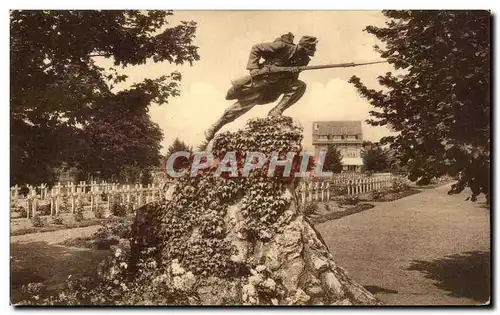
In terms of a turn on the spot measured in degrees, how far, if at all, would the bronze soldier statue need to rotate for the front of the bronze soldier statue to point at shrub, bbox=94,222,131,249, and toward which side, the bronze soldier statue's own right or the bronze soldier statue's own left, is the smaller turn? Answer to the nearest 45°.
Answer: approximately 135° to the bronze soldier statue's own left

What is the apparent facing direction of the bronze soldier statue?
to the viewer's right

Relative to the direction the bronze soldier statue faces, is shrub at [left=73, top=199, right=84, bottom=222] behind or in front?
behind

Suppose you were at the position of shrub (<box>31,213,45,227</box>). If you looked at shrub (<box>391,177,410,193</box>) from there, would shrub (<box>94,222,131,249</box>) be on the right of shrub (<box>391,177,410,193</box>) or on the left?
right
